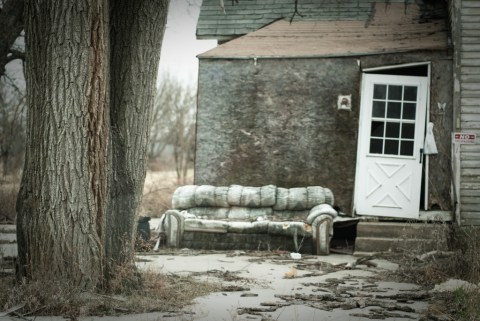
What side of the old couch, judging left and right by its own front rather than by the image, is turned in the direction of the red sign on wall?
left

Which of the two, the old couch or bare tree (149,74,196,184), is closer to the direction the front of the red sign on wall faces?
the old couch

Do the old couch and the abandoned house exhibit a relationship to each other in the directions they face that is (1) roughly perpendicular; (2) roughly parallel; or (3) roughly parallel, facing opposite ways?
roughly parallel

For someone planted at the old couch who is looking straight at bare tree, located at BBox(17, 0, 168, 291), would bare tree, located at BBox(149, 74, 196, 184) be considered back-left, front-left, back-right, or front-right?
back-right

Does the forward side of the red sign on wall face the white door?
no

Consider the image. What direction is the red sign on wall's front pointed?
toward the camera

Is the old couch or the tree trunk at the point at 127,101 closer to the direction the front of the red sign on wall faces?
the tree trunk

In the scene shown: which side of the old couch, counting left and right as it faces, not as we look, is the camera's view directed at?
front

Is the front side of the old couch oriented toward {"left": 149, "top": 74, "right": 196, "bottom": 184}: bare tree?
no

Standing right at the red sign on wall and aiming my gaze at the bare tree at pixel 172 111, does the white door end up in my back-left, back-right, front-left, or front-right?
front-left

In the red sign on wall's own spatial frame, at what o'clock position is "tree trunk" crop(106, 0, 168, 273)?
The tree trunk is roughly at 1 o'clock from the red sign on wall.

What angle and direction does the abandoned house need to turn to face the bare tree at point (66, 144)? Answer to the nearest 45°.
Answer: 0° — it already faces it

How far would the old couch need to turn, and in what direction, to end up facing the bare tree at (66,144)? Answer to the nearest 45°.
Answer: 0° — it already faces it

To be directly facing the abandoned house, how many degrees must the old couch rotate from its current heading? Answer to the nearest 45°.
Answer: approximately 135° to its left

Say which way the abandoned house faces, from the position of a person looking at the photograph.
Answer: facing the viewer
